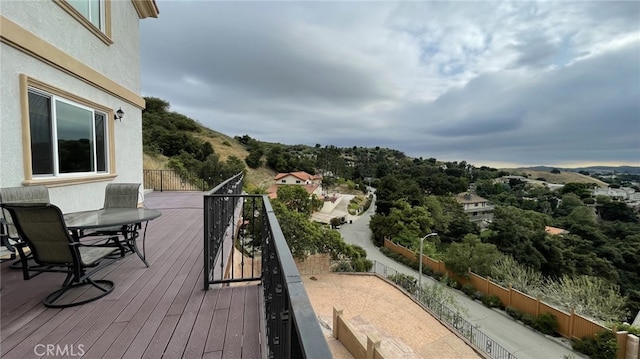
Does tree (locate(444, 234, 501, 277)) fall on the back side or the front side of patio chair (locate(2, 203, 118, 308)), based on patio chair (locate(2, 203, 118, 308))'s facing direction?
on the front side

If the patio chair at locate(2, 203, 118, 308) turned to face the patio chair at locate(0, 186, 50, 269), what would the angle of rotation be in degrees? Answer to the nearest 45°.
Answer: approximately 45° to its left

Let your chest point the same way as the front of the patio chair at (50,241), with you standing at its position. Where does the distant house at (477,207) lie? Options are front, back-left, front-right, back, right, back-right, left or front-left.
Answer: front-right

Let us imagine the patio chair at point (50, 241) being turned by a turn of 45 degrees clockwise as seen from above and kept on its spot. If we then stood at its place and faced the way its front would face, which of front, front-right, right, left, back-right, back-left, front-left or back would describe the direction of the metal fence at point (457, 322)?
front

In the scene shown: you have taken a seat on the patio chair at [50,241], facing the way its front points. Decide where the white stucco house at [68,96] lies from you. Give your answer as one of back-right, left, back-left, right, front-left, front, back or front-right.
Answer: front-left

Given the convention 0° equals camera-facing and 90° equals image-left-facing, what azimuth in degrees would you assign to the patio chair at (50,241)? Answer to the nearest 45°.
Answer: approximately 225°

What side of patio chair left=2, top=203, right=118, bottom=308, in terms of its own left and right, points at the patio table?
front

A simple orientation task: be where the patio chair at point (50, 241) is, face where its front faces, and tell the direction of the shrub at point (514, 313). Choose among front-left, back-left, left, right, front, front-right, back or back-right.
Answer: front-right

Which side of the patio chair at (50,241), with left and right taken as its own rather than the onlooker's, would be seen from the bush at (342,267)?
front

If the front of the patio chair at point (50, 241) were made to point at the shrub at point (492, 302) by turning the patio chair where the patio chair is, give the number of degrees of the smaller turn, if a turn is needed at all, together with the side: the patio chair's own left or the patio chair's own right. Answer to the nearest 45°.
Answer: approximately 45° to the patio chair's own right

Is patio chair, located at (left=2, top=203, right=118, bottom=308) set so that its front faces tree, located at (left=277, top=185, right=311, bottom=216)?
yes

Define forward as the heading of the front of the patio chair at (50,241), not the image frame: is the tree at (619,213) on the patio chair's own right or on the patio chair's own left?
on the patio chair's own right

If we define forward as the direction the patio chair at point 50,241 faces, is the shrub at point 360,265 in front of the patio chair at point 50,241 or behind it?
in front
